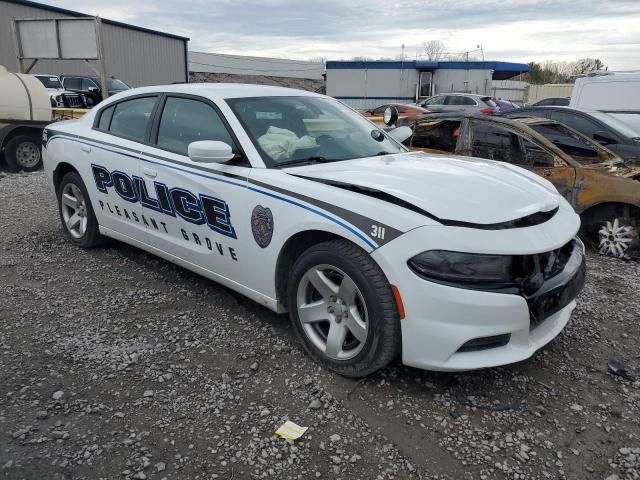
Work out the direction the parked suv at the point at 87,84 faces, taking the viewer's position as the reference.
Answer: facing the viewer and to the right of the viewer

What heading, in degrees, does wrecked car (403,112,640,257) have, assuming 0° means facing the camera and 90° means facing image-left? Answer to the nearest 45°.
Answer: approximately 315°

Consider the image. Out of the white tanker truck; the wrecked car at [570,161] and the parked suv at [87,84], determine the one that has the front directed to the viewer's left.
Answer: the white tanker truck

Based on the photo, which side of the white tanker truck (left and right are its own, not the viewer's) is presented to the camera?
left

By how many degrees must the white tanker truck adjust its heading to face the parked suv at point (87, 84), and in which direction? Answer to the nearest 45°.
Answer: approximately 90° to its right

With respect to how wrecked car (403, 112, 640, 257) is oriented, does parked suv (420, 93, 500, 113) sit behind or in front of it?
behind

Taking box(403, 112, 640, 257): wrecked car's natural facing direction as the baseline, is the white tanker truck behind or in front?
behind

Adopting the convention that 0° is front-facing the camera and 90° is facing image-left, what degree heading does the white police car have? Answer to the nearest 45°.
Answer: approximately 315°

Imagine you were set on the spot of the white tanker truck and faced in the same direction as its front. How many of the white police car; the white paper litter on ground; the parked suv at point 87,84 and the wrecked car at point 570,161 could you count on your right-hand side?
1

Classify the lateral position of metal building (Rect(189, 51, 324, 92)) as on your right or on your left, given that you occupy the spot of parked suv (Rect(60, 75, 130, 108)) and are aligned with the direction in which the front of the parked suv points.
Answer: on your left

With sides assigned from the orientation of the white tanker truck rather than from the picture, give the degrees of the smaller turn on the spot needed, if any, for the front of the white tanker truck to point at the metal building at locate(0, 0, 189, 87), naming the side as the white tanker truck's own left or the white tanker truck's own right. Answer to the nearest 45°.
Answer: approximately 90° to the white tanker truck's own right

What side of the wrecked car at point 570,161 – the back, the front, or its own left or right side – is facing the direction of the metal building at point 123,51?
back

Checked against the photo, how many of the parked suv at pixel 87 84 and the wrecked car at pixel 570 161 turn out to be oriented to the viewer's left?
0

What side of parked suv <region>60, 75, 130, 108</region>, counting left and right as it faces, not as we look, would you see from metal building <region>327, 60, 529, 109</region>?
left

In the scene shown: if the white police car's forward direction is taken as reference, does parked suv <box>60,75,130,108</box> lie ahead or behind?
behind

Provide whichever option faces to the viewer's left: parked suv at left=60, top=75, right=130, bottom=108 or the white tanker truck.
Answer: the white tanker truck

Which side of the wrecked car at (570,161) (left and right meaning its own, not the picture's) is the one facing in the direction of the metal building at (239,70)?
back

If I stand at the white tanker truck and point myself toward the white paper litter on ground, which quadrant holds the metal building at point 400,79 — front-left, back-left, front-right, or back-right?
back-left

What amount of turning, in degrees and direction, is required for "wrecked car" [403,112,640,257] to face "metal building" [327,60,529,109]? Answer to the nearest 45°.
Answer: approximately 135° to its left
